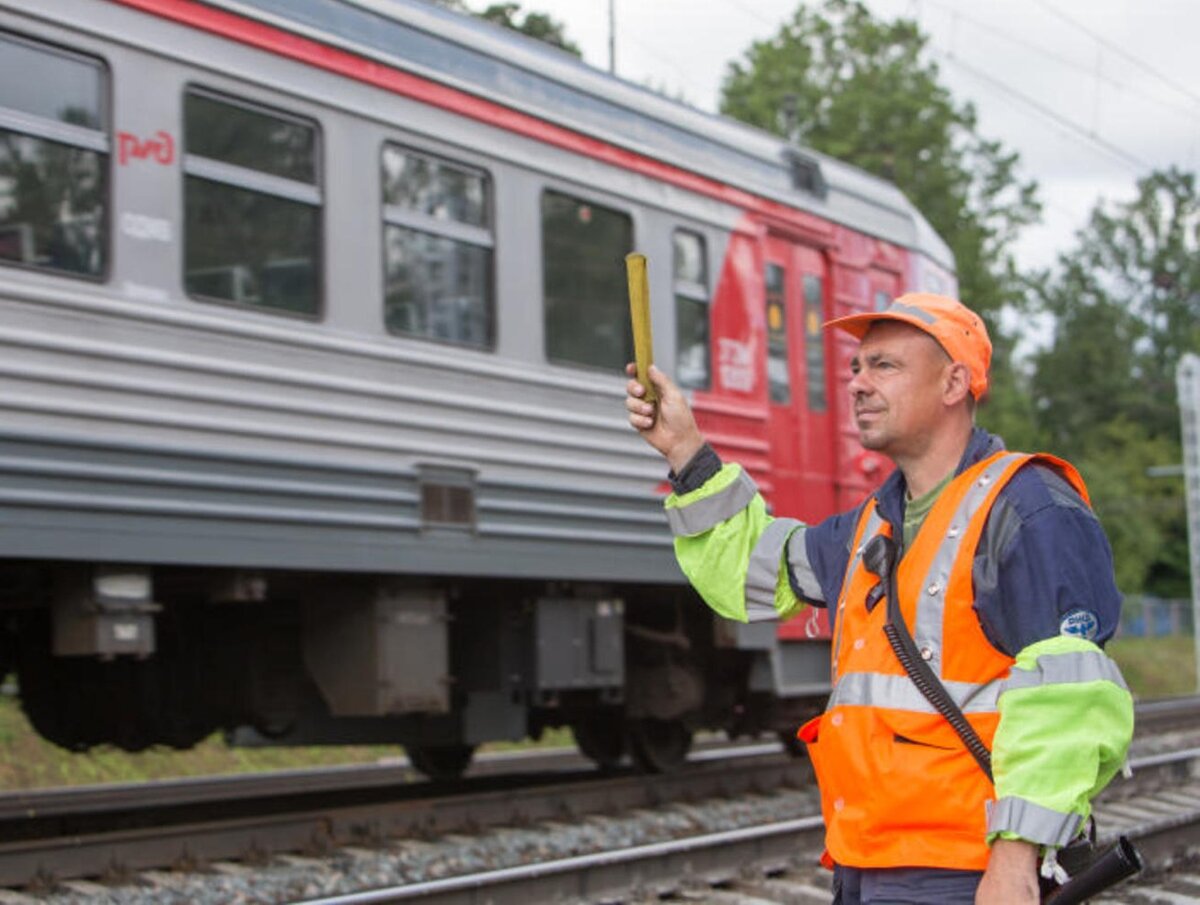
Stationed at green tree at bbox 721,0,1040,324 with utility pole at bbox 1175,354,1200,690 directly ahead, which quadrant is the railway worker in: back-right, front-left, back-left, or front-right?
front-right

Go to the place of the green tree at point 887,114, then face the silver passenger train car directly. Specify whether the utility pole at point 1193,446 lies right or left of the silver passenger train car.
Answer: left

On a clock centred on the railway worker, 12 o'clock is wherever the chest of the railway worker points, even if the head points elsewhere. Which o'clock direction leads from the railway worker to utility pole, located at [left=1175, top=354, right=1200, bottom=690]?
The utility pole is roughly at 5 o'clock from the railway worker.

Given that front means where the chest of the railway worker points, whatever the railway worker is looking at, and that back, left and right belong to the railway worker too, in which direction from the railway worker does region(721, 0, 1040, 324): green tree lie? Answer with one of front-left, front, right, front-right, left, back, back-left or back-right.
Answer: back-right

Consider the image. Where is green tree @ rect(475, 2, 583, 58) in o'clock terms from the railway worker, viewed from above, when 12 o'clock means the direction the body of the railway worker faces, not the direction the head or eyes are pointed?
The green tree is roughly at 4 o'clock from the railway worker.

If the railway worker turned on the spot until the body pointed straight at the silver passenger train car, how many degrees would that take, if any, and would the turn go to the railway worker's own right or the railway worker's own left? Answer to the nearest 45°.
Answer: approximately 90° to the railway worker's own right

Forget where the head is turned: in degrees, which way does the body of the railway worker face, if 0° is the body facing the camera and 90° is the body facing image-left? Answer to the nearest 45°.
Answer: approximately 45°
